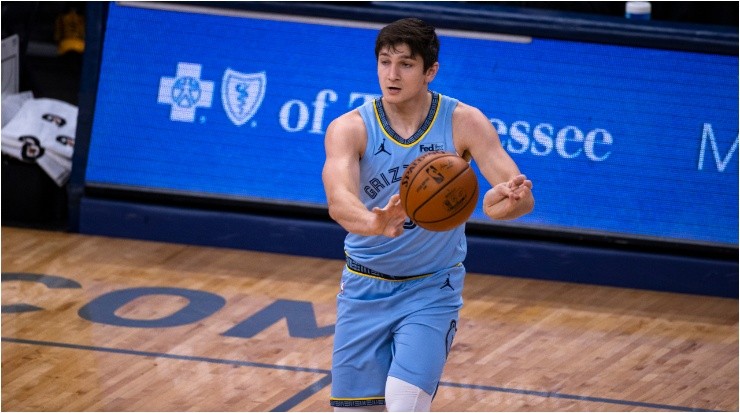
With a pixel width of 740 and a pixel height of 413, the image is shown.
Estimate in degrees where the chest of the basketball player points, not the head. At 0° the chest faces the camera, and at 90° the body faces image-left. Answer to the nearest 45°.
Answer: approximately 0°
